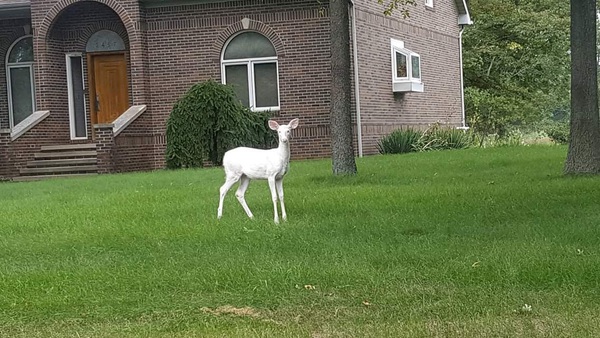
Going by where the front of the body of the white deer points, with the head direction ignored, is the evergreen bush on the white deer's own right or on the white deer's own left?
on the white deer's own left

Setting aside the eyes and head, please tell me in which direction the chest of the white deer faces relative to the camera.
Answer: to the viewer's right

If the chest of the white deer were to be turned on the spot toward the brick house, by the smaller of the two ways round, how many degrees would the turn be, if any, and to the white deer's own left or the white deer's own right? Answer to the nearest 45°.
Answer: approximately 90° to the white deer's own left

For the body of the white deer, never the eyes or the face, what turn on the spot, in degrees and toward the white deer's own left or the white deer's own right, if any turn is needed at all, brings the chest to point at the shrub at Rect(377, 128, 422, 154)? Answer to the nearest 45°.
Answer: approximately 90° to the white deer's own left

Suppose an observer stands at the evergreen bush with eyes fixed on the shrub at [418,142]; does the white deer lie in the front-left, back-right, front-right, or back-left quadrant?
back-right

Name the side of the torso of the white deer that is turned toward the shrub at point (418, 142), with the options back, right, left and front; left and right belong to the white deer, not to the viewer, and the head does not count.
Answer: left
